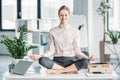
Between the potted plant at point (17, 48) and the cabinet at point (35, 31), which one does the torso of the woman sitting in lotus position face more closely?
the potted plant

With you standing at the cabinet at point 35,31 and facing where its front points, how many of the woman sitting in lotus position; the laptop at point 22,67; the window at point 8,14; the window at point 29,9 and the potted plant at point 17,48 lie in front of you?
3

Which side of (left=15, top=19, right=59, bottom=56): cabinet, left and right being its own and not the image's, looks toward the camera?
front

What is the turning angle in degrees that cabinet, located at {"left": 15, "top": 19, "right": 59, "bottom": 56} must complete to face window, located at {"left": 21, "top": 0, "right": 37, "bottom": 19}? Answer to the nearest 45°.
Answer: approximately 180°

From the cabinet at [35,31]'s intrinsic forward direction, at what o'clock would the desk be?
The desk is roughly at 12 o'clock from the cabinet.

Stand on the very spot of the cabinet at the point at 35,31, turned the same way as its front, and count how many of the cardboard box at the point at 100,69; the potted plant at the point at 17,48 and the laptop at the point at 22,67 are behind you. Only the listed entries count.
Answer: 0

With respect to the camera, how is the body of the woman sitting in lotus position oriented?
toward the camera

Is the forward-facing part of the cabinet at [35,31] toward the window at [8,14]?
no

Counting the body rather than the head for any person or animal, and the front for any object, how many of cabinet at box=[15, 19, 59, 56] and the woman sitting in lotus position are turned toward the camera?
2

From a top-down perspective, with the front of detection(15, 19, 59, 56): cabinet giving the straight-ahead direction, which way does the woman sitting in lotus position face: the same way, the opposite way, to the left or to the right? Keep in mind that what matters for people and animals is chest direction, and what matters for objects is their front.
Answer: the same way

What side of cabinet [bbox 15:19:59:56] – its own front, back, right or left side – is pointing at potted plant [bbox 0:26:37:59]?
front

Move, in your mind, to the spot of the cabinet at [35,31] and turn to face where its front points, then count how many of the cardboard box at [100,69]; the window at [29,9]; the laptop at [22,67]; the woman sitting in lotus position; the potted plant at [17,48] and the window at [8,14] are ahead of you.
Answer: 4

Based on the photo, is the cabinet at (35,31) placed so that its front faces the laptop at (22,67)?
yes

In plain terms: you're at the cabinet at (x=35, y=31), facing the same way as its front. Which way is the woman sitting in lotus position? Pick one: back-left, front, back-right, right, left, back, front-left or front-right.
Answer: front

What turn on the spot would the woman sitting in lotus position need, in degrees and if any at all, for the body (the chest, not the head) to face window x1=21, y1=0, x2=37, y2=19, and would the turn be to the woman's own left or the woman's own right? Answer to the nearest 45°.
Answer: approximately 180°

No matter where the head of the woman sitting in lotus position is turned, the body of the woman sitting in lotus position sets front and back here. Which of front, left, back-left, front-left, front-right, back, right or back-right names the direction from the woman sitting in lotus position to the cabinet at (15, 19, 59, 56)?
back
